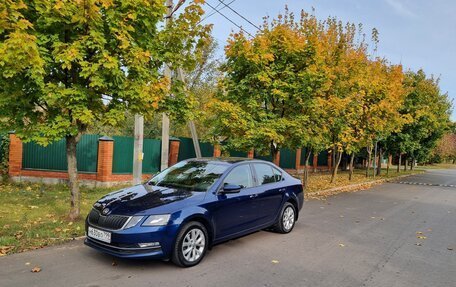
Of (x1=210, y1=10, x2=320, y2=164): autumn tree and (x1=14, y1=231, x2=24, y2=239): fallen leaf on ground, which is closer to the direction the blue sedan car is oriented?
the fallen leaf on ground

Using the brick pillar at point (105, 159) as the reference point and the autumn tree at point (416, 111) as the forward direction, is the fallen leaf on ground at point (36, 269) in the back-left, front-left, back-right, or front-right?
back-right

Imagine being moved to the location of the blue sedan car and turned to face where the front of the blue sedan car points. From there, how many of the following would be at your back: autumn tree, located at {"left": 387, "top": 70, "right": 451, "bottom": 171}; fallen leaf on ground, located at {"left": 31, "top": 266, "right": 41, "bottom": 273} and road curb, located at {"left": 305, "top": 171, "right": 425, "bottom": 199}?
2

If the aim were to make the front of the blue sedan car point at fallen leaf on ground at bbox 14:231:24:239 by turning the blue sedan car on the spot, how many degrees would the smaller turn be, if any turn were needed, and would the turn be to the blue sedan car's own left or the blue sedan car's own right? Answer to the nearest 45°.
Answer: approximately 45° to the blue sedan car's own right

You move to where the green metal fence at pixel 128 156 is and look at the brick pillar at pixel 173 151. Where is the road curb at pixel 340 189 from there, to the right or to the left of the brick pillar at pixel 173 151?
right

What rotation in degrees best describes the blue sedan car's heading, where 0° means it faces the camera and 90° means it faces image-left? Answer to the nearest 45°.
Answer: approximately 45°

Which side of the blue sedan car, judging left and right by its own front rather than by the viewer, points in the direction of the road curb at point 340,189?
back

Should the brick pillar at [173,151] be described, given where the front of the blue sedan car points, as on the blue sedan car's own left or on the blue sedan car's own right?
on the blue sedan car's own right

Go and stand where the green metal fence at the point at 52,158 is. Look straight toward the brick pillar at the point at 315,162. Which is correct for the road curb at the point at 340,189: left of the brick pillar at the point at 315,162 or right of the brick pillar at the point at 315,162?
right

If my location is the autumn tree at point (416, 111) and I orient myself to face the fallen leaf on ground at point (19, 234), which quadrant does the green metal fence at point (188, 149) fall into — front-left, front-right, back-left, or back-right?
front-right

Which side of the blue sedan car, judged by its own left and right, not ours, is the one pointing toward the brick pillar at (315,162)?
back

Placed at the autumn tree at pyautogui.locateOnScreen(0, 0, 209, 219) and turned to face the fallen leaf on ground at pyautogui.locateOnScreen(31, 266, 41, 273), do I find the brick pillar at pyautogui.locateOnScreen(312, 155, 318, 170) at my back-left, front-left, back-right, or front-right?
back-left

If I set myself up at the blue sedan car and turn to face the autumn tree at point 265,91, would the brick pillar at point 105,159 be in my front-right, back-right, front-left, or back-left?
front-left

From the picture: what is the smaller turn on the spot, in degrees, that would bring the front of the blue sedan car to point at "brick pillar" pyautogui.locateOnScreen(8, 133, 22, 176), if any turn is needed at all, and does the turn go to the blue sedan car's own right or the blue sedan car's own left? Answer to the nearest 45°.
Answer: approximately 90° to the blue sedan car's own right

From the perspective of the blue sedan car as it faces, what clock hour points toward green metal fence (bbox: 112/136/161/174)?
The green metal fence is roughly at 4 o'clock from the blue sedan car.
